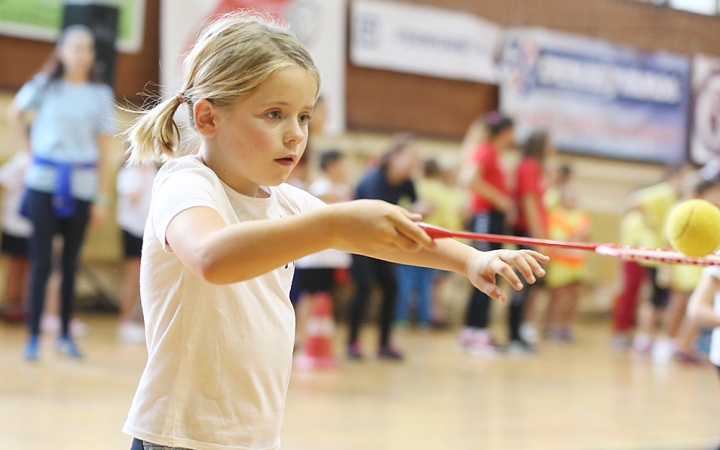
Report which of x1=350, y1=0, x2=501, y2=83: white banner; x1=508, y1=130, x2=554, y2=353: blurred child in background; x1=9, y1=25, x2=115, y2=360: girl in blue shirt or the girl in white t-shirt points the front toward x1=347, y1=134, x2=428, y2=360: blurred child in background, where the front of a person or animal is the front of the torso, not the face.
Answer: the white banner

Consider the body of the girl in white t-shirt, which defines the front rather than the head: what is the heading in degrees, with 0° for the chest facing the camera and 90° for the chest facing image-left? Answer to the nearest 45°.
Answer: approximately 315°

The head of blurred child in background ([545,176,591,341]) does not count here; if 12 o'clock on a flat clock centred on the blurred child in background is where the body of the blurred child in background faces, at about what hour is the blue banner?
The blue banner is roughly at 6 o'clock from the blurred child in background.

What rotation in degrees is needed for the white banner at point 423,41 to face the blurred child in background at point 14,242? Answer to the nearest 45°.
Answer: approximately 45° to its right

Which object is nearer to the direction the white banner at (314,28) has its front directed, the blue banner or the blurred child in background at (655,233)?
the blurred child in background
